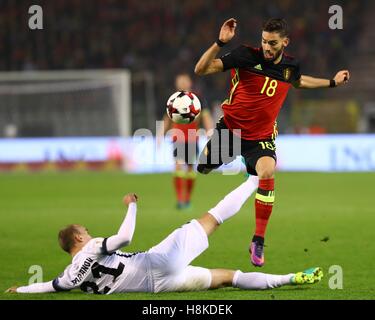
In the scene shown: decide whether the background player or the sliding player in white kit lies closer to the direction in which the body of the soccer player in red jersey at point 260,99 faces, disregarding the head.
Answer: the sliding player in white kit

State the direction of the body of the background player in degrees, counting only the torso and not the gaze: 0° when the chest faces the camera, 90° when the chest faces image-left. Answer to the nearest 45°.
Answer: approximately 0°

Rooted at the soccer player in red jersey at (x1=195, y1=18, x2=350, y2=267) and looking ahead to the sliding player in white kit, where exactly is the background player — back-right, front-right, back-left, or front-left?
back-right

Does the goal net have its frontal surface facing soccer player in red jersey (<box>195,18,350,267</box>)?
yes
